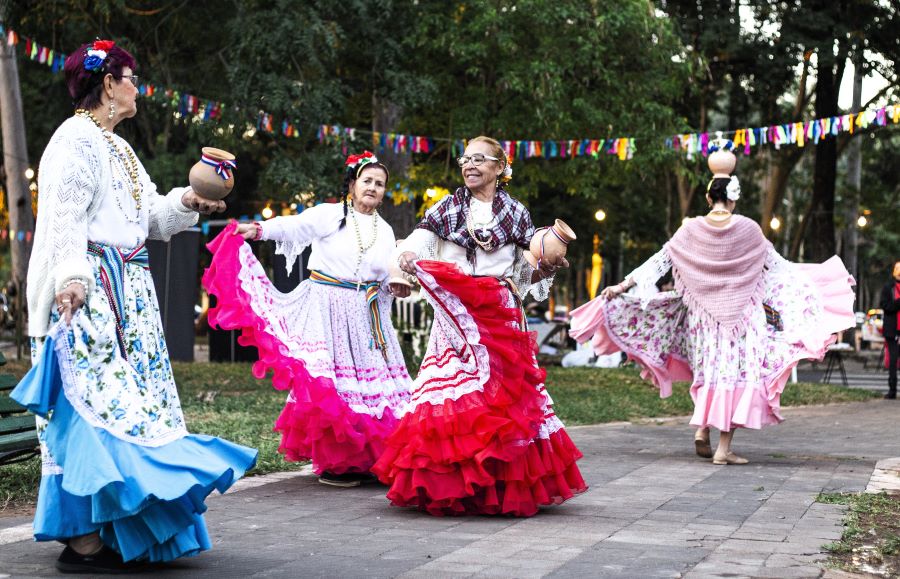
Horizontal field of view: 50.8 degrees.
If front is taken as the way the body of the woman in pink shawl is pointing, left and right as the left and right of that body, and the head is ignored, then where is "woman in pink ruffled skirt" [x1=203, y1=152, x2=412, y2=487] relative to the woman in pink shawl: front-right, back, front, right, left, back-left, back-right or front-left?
back-left

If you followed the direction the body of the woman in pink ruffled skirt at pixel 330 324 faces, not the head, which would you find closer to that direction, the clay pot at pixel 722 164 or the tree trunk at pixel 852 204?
the clay pot

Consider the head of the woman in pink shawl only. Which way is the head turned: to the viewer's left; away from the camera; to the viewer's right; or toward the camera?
away from the camera

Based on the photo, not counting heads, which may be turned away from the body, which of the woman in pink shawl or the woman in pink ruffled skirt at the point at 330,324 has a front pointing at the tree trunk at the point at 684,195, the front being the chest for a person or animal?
the woman in pink shawl

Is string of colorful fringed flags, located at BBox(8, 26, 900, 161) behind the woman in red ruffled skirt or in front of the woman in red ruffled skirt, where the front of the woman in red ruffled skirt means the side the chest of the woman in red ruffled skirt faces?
behind

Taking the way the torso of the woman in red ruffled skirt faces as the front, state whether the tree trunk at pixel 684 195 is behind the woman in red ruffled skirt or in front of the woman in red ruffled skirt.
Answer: behind

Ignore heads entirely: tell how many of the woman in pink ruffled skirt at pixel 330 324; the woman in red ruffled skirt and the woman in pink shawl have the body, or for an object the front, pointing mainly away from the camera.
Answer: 1

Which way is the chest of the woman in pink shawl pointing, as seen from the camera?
away from the camera

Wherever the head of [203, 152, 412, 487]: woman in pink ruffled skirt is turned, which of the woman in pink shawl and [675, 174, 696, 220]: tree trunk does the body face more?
the woman in pink shawl

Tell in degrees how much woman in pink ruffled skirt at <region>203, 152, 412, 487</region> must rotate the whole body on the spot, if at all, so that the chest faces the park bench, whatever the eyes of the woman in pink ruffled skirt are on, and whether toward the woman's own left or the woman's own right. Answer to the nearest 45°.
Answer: approximately 135° to the woman's own right

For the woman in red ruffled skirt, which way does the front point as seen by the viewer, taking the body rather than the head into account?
toward the camera

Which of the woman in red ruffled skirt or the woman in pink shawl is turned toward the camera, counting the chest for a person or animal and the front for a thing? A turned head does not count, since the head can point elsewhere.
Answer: the woman in red ruffled skirt

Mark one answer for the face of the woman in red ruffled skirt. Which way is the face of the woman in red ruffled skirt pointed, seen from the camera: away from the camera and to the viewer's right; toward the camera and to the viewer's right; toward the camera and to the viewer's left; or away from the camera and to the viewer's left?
toward the camera and to the viewer's left

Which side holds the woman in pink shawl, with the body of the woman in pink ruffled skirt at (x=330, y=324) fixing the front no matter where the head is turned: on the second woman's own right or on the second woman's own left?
on the second woman's own left

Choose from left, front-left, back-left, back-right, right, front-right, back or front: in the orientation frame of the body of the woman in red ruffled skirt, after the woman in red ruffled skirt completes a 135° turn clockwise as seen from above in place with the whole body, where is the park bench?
front-left

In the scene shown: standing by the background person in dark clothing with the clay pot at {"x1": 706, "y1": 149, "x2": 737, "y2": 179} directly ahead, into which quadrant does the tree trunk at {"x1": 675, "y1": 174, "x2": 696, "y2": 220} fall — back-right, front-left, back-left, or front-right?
back-right

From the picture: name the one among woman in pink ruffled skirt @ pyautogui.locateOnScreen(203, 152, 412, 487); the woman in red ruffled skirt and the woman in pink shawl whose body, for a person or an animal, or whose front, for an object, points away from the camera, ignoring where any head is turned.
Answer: the woman in pink shawl
